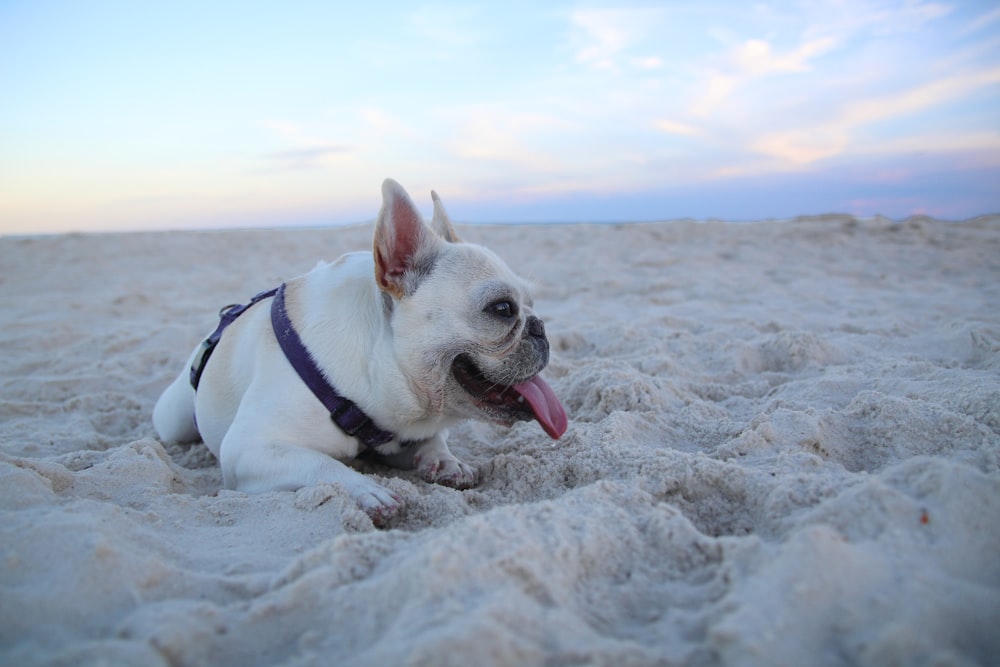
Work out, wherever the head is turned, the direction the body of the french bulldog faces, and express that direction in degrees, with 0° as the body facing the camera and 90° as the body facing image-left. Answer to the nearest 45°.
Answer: approximately 315°
